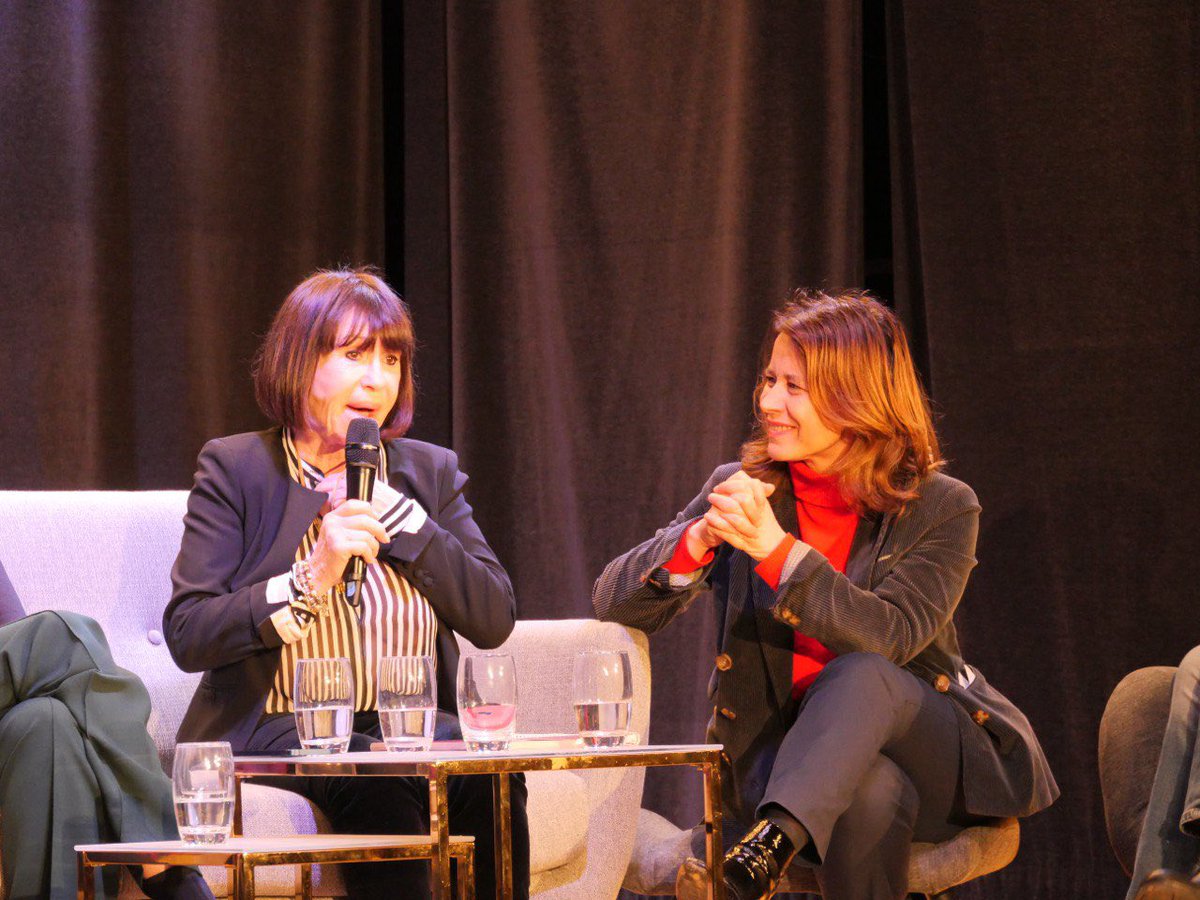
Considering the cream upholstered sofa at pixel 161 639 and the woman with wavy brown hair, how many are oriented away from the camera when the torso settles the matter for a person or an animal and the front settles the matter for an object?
0

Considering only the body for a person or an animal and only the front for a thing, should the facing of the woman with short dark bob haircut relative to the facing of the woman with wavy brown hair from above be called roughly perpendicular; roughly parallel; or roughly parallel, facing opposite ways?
roughly perpendicular

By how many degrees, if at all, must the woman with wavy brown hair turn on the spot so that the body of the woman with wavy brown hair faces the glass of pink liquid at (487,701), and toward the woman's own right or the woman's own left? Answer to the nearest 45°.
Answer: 0° — they already face it

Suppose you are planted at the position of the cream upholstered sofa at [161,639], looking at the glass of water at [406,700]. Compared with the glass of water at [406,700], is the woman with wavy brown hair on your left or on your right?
left

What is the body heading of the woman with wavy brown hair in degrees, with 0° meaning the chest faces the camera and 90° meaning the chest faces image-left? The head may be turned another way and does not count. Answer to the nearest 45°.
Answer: approximately 45°

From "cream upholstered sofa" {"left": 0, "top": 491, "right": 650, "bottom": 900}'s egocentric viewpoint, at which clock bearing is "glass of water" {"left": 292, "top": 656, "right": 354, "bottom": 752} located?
The glass of water is roughly at 1 o'clock from the cream upholstered sofa.

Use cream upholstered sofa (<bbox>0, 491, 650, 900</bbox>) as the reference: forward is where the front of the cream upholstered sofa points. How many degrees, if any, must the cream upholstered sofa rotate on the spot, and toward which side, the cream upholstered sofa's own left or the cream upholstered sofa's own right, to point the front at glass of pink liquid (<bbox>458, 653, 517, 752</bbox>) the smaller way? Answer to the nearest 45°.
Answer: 0° — it already faces it

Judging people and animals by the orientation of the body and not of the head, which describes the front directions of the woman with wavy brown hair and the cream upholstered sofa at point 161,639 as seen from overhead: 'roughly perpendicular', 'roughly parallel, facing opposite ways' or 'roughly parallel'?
roughly perpendicular

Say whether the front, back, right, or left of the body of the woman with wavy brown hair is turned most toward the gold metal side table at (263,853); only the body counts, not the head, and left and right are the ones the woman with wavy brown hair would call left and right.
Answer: front

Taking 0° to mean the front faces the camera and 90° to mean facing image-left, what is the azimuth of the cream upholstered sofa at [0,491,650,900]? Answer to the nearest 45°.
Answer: approximately 315°

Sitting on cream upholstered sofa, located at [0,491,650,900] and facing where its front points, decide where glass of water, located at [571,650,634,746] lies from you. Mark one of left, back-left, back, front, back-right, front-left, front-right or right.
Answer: front

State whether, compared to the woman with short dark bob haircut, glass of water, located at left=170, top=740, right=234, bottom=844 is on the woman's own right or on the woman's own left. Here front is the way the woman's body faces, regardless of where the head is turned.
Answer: on the woman's own right

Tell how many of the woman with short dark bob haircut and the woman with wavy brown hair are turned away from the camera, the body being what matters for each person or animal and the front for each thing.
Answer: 0
